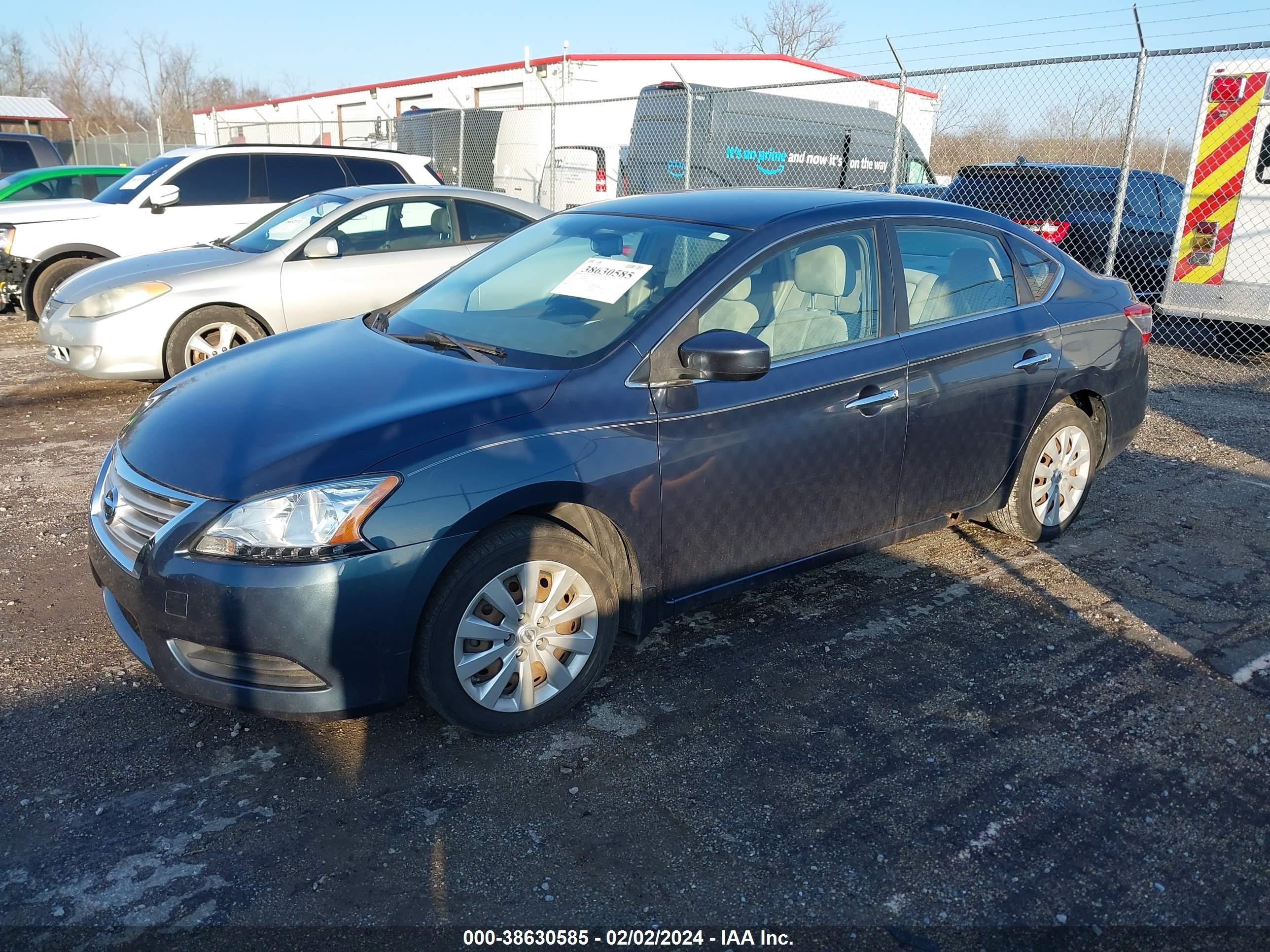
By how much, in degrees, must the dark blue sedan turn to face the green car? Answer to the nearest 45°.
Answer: approximately 90° to its right

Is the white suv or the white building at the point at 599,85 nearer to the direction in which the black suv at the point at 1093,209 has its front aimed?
the white building

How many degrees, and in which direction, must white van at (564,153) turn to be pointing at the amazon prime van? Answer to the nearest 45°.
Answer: approximately 90° to its right

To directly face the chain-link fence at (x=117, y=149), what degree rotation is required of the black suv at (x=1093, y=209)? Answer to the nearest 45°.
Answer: approximately 90° to its left

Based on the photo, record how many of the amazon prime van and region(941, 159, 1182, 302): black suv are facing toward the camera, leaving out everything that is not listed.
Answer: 0

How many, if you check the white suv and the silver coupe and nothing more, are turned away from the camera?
0

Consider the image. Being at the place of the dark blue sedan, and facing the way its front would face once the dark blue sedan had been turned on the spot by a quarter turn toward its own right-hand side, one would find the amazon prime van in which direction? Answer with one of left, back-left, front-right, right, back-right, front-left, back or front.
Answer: front-right

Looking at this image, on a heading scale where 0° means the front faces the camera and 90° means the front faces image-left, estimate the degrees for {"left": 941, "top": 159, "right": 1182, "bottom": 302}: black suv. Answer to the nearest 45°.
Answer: approximately 225°

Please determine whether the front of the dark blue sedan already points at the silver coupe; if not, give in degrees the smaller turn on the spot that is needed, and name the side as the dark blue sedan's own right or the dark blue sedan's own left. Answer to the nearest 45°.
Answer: approximately 90° to the dark blue sedan's own right

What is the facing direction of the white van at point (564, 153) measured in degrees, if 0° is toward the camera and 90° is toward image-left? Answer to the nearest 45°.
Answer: approximately 225°

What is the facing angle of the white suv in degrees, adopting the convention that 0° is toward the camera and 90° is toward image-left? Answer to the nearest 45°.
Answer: approximately 45°

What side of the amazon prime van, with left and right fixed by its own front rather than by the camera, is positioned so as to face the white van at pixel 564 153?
left
